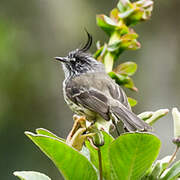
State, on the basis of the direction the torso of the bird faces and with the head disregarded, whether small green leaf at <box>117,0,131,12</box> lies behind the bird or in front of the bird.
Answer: behind

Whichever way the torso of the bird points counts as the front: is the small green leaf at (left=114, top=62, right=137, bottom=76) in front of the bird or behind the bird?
behind

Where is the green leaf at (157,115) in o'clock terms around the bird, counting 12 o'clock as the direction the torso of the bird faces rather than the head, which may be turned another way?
The green leaf is roughly at 7 o'clock from the bird.

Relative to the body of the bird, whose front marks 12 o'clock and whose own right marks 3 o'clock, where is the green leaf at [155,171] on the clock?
The green leaf is roughly at 7 o'clock from the bird.

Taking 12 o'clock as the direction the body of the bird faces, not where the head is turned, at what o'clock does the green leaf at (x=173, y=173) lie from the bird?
The green leaf is roughly at 7 o'clock from the bird.

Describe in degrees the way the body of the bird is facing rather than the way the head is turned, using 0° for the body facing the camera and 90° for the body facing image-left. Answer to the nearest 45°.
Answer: approximately 135°

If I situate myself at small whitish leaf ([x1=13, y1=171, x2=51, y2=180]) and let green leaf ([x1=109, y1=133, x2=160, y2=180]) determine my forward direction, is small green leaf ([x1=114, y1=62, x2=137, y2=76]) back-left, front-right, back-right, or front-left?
front-left
